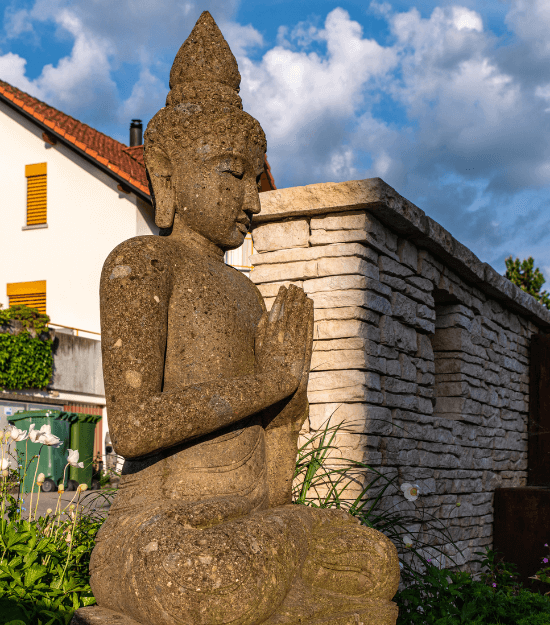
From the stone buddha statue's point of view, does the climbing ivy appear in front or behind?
behind

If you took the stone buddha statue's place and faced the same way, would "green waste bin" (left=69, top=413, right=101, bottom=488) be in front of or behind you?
behind

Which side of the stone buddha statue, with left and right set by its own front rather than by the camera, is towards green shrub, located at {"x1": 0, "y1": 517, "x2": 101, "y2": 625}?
back

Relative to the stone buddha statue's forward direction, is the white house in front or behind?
behind

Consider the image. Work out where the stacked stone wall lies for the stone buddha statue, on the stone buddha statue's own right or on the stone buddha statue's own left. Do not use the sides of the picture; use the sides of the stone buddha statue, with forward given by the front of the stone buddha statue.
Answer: on the stone buddha statue's own left

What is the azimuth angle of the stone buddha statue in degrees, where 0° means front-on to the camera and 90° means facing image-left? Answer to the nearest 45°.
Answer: approximately 315°
